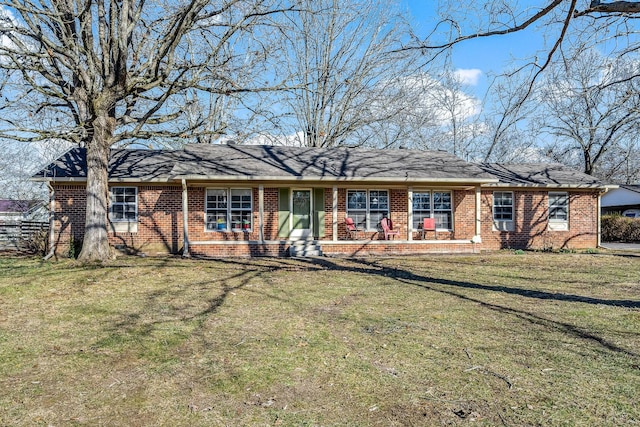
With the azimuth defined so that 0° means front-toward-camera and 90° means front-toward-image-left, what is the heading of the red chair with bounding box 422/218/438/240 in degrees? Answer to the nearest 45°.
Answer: approximately 0°

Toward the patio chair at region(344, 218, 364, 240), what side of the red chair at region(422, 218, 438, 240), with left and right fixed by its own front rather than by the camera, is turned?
right

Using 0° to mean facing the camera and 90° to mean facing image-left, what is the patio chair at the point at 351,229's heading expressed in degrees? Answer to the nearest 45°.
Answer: approximately 315°

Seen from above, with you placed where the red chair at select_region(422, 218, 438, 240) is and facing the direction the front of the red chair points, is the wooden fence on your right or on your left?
on your right

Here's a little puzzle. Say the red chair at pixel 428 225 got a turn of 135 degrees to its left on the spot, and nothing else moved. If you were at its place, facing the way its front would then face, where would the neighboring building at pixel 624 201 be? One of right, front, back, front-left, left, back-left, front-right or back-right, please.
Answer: front

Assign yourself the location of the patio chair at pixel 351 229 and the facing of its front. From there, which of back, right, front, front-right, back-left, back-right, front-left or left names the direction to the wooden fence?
back-right

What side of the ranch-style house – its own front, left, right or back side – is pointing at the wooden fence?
right

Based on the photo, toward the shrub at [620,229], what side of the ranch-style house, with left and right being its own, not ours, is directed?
left

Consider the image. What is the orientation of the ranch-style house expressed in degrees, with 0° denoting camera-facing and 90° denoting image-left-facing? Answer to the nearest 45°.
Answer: approximately 0°

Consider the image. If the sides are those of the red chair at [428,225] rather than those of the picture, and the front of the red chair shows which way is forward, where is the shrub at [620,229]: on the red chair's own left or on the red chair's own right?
on the red chair's own left
